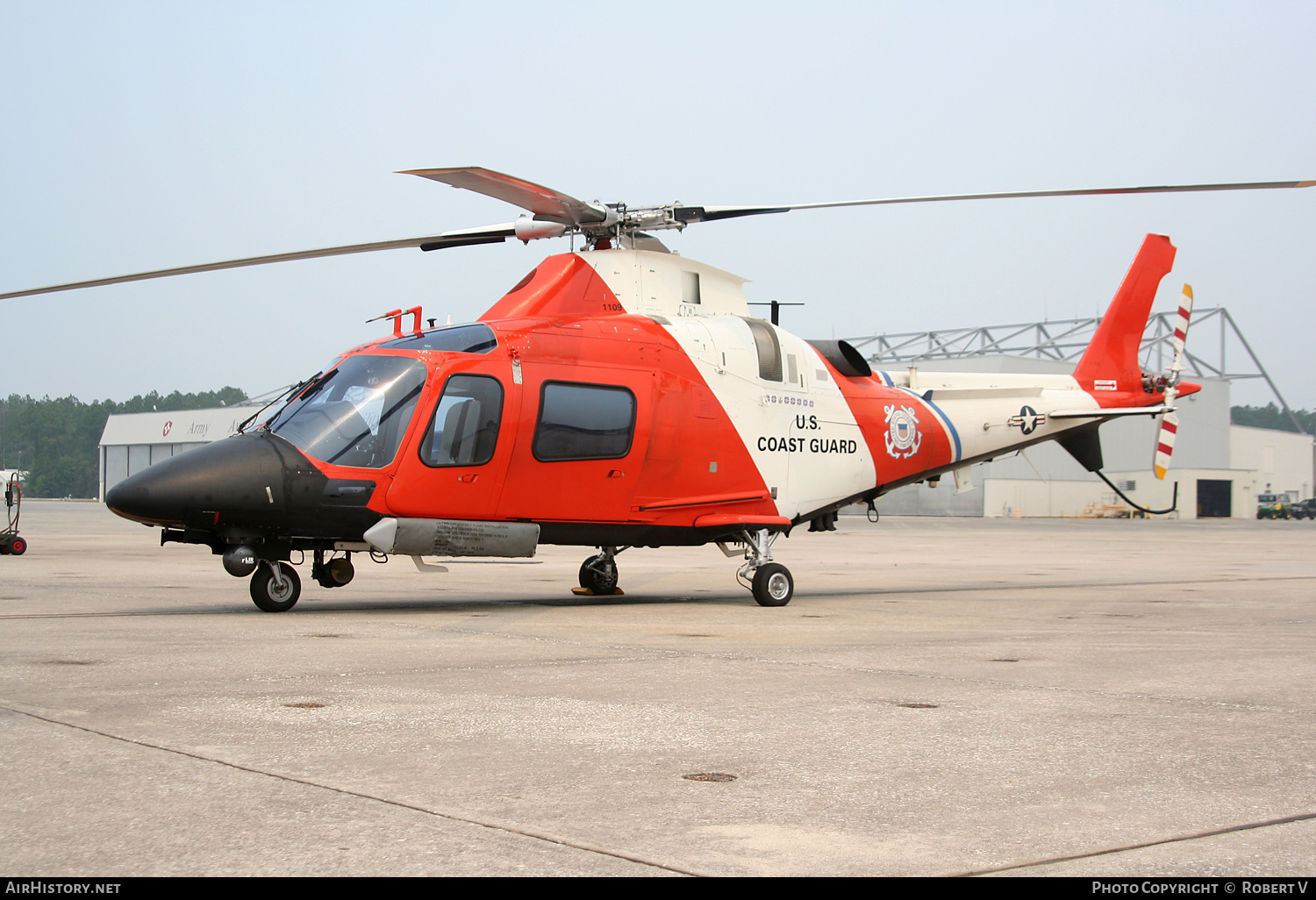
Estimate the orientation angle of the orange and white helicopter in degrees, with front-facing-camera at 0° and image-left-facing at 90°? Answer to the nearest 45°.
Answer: approximately 45°
